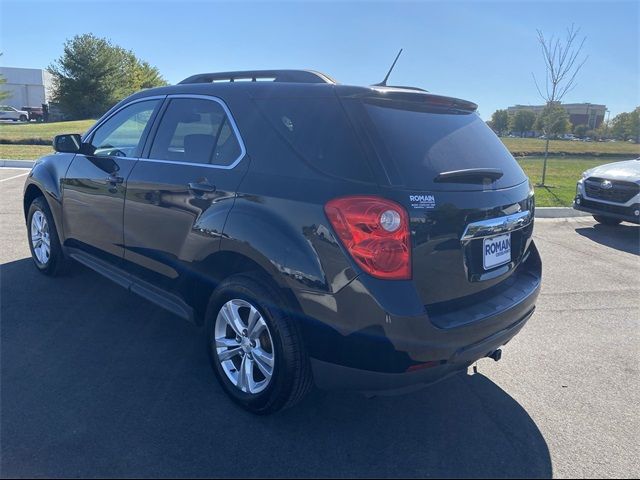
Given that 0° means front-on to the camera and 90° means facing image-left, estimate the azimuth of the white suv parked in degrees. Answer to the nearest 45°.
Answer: approximately 45°

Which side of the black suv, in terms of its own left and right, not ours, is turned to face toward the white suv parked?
right

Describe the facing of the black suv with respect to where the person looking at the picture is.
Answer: facing away from the viewer and to the left of the viewer
